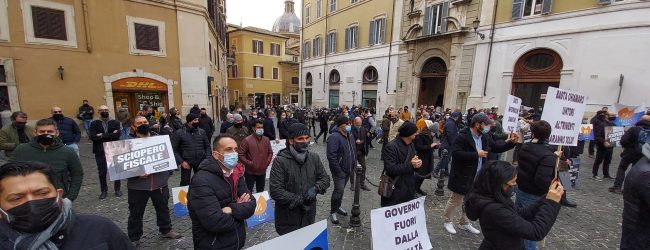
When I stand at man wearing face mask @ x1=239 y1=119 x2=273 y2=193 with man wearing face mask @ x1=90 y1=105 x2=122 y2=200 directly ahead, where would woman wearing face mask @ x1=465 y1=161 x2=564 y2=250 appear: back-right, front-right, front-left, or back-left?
back-left

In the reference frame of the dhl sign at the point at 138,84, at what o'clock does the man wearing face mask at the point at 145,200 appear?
The man wearing face mask is roughly at 12 o'clock from the dhl sign.

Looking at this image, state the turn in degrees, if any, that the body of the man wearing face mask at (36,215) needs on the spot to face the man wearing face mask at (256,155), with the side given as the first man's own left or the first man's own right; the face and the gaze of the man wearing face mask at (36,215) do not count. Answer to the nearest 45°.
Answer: approximately 135° to the first man's own left

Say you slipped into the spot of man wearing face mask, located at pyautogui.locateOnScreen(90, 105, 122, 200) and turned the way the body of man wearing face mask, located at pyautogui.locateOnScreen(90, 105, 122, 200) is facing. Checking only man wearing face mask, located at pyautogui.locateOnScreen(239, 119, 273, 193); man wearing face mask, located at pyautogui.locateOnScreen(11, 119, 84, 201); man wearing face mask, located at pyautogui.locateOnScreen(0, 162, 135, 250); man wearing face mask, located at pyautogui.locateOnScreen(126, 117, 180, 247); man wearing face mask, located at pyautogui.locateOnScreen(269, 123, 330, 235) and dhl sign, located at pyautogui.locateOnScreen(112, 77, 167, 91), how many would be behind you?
1

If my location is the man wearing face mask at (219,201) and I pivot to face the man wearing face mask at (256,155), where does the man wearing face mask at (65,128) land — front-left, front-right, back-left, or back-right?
front-left

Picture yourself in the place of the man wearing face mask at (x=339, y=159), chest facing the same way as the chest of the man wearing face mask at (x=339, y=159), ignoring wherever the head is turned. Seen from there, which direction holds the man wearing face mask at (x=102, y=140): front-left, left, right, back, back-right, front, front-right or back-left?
back-right

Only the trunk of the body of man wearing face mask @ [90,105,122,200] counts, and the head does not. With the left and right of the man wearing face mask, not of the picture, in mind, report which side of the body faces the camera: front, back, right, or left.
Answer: front

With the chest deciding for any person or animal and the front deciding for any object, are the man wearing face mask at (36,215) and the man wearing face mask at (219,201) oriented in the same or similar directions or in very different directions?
same or similar directions

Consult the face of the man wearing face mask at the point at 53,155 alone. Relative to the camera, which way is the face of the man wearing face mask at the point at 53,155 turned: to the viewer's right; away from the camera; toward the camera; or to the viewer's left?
toward the camera

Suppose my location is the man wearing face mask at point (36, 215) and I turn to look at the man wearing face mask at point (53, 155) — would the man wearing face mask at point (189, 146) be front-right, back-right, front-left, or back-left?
front-right

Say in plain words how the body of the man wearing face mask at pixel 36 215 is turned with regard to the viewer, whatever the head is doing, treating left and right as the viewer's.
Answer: facing the viewer

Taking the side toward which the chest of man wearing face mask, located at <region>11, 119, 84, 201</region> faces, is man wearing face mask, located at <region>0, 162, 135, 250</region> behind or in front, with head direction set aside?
in front

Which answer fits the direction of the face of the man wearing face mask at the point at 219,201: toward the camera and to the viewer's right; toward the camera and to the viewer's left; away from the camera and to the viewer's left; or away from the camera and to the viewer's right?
toward the camera and to the viewer's right

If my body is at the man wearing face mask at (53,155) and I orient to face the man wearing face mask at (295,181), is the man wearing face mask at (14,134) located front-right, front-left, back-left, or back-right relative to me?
back-left

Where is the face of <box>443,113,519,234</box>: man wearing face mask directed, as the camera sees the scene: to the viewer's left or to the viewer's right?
to the viewer's right

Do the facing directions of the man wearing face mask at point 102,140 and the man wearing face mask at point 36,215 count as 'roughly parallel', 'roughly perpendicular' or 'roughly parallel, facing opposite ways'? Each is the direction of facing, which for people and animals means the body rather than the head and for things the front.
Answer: roughly parallel
